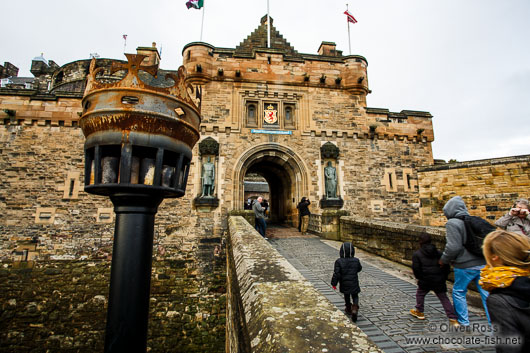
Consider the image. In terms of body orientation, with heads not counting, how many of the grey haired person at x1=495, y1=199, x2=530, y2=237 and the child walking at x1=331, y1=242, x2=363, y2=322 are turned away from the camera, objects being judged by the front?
1

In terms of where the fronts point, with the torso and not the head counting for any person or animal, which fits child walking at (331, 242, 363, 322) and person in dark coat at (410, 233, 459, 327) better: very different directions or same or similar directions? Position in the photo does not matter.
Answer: same or similar directions

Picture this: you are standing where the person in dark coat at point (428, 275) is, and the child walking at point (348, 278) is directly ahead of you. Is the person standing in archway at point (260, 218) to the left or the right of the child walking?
right

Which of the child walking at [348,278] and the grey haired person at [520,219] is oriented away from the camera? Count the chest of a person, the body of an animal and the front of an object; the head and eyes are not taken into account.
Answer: the child walking

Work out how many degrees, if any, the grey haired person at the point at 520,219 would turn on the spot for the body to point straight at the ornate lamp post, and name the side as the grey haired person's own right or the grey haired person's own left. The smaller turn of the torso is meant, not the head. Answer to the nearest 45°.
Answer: approximately 45° to the grey haired person's own right

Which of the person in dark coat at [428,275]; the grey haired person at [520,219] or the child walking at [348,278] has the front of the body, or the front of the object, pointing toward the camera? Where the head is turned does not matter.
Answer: the grey haired person

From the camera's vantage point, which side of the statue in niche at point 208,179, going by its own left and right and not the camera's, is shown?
front

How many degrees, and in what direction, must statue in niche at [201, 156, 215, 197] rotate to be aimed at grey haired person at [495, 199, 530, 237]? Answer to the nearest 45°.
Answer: approximately 45° to its left

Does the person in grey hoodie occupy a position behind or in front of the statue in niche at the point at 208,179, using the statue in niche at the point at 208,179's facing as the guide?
in front

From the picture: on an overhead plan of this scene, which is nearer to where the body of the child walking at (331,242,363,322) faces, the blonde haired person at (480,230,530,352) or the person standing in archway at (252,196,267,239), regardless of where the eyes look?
the person standing in archway

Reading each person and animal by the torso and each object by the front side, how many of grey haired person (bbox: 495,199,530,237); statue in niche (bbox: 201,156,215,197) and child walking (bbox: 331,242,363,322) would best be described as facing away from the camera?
1

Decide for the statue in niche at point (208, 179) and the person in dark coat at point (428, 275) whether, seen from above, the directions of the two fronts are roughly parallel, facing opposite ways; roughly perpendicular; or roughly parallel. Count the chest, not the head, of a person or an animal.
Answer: roughly parallel, facing opposite ways

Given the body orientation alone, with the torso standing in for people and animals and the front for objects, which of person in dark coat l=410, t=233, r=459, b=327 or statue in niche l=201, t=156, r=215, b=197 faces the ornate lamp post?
the statue in niche

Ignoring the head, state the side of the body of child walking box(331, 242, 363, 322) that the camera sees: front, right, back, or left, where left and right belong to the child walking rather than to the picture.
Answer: back

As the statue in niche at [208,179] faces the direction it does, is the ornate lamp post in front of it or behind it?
in front

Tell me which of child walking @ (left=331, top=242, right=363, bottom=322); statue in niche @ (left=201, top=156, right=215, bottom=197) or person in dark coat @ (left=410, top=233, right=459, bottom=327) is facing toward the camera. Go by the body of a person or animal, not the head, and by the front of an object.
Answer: the statue in niche
